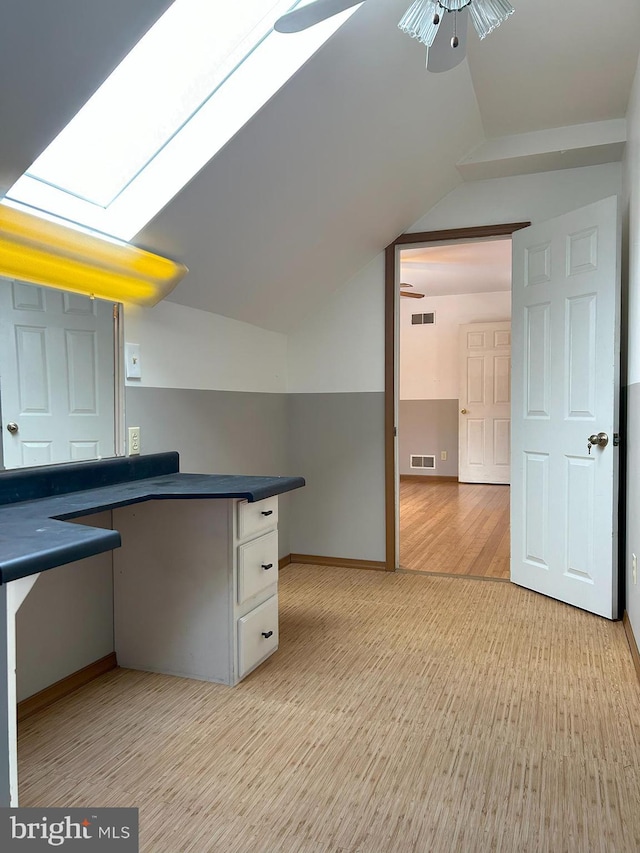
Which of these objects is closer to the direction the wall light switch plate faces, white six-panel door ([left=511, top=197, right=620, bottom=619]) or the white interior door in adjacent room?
the white six-panel door

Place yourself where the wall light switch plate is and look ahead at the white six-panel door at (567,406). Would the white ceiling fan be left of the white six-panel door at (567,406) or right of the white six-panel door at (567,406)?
right

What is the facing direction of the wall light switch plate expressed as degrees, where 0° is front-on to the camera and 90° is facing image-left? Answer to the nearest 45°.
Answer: approximately 315°

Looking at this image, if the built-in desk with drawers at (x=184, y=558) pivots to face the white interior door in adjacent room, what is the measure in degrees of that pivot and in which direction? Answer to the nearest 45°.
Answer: approximately 90° to its left

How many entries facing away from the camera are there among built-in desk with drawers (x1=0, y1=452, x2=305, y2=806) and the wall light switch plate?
0

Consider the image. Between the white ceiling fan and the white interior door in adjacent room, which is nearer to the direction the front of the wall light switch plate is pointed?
the white ceiling fan

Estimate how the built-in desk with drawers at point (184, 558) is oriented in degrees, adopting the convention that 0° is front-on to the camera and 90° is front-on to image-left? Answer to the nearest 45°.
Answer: approximately 315°
